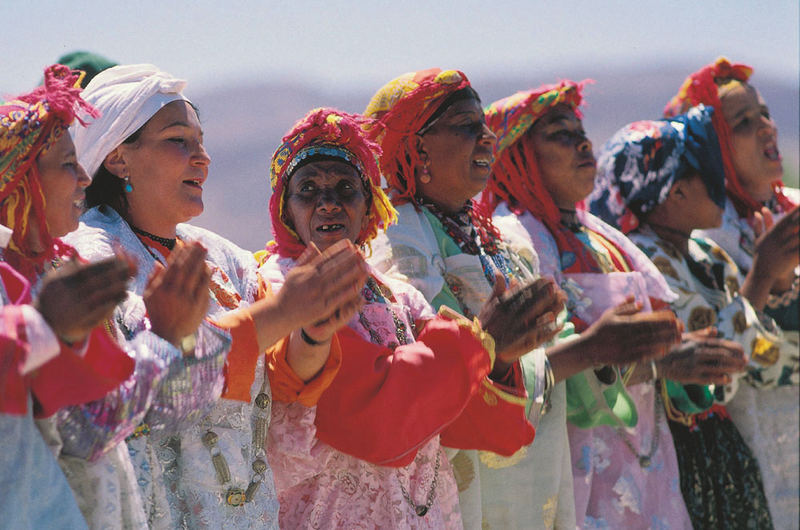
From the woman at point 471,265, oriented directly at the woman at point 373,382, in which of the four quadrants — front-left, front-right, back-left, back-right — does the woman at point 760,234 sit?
back-left

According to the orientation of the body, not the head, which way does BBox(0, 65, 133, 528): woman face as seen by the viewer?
to the viewer's right

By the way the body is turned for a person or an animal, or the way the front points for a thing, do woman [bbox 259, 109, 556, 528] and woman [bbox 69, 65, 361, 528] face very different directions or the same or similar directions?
same or similar directions

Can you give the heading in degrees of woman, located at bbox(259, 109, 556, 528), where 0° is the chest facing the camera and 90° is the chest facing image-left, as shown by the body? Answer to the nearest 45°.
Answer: approximately 315°

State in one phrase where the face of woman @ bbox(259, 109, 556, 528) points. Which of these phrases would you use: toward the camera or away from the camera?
toward the camera

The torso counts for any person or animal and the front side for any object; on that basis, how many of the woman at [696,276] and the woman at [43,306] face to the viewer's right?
2

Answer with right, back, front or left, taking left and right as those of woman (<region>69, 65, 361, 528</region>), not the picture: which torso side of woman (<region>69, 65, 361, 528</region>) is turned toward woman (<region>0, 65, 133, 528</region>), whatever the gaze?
right

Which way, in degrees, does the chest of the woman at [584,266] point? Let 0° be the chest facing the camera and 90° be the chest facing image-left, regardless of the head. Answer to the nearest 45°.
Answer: approximately 315°
